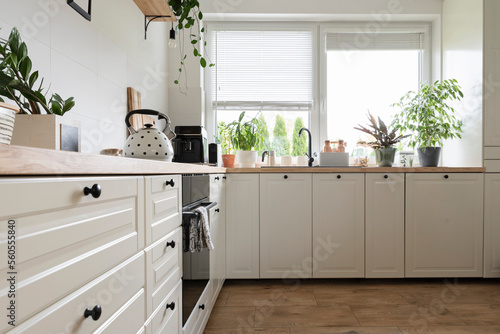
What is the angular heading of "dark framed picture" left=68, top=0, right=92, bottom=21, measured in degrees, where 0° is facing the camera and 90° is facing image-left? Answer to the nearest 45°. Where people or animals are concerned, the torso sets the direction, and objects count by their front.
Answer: approximately 270°

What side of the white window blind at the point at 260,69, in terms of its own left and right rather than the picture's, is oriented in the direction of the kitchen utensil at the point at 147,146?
front

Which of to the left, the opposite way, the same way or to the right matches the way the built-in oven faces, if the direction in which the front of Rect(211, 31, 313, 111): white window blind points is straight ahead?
to the left

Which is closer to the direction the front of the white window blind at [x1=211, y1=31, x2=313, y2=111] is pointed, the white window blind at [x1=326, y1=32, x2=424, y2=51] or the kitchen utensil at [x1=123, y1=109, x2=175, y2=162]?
the kitchen utensil

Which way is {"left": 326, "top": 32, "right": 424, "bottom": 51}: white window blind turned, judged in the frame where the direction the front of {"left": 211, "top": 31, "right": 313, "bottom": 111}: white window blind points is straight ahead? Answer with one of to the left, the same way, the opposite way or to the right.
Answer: the same way

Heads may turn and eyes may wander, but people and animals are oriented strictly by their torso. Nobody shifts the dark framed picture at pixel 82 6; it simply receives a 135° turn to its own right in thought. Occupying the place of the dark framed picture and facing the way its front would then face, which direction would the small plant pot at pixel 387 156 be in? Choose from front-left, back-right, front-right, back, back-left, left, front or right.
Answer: back-left

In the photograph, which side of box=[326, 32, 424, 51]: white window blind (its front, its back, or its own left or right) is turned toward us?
front

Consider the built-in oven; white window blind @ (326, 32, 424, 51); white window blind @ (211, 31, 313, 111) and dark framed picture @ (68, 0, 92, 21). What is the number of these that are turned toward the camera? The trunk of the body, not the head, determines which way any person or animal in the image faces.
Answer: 2

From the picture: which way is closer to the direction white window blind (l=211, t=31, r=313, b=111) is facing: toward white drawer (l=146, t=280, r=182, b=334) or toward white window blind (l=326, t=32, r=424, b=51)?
the white drawer

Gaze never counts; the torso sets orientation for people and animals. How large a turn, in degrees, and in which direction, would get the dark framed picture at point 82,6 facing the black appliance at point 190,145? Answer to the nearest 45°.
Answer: approximately 45° to its left

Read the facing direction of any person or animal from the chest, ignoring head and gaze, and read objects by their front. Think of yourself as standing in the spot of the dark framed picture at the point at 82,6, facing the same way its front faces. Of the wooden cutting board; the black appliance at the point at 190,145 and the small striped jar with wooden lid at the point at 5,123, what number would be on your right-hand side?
1

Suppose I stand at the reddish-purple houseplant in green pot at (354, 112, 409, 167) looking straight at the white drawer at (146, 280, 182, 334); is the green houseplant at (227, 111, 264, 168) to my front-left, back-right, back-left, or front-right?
front-right

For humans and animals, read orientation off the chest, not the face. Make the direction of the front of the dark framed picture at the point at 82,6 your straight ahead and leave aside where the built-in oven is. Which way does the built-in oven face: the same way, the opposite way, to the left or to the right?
the same way

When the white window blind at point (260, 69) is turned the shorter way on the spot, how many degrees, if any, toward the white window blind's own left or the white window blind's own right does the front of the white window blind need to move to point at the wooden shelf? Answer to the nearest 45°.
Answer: approximately 45° to the white window blind's own right

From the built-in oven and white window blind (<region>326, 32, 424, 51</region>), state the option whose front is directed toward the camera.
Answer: the white window blind

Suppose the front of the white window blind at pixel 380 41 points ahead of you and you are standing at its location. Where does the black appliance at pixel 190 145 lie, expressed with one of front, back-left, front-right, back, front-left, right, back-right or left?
front-right

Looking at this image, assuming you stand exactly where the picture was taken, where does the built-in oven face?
facing to the right of the viewer

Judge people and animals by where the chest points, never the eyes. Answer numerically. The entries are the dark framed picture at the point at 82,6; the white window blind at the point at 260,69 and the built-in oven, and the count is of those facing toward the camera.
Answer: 1

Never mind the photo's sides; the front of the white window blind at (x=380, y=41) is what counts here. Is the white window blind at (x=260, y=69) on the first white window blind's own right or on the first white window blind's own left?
on the first white window blind's own right

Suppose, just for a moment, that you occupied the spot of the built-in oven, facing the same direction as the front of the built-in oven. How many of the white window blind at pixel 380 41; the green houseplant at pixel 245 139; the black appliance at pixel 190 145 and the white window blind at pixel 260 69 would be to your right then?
0

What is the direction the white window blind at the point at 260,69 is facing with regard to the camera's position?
facing the viewer
